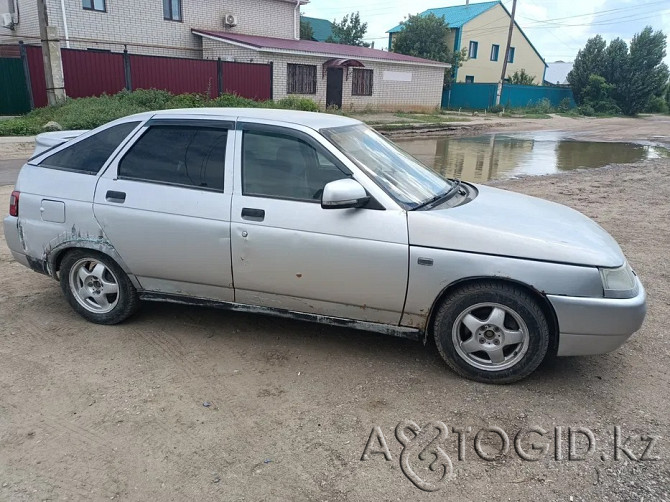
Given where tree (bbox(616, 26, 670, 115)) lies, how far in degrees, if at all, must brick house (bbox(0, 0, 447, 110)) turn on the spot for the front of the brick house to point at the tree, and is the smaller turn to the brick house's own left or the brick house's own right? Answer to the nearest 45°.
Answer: approximately 90° to the brick house's own left

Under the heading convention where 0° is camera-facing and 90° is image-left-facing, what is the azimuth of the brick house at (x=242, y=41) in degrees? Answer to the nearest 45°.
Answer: approximately 0°

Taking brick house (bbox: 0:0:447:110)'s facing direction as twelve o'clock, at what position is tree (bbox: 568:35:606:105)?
The tree is roughly at 8 o'clock from the brick house.

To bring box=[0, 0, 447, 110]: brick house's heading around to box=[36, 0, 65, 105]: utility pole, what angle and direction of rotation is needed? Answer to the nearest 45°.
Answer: approximately 45° to its right

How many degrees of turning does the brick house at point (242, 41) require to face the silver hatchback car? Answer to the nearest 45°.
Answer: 0° — it already faces it

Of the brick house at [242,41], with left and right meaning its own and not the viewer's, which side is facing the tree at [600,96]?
left

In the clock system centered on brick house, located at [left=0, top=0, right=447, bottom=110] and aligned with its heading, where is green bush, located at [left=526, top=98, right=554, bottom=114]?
The green bush is roughly at 8 o'clock from the brick house.

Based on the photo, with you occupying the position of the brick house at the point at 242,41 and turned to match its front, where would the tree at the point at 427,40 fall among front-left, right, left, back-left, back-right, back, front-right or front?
back-left
